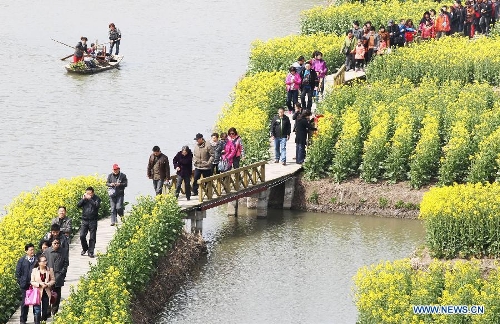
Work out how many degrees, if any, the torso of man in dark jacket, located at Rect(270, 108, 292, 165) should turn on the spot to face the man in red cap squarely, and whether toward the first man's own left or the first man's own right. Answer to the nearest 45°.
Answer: approximately 45° to the first man's own right

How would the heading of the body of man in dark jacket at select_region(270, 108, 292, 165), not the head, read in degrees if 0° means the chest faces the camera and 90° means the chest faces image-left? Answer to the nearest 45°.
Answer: approximately 0°

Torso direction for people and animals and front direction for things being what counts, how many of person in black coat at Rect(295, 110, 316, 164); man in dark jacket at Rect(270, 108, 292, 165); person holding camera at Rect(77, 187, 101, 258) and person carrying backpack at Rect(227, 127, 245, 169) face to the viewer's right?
1

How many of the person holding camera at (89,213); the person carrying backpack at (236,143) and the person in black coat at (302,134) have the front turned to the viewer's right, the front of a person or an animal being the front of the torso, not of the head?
1

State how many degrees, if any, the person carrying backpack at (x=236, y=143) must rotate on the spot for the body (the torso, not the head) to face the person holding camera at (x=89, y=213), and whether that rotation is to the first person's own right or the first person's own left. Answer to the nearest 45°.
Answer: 0° — they already face them
